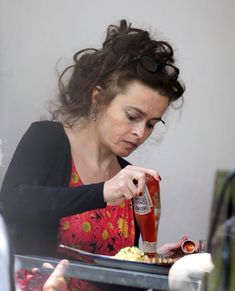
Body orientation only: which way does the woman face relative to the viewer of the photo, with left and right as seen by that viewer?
facing the viewer and to the right of the viewer

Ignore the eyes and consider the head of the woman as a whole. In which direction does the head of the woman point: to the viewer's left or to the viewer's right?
to the viewer's right
